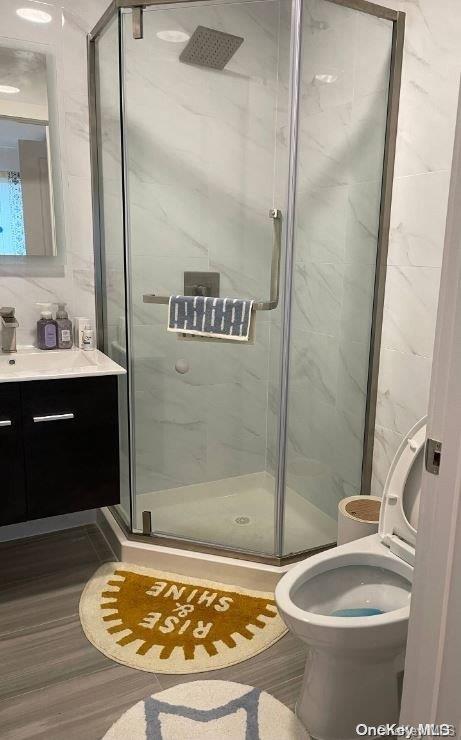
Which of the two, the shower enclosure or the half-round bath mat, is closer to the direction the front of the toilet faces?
the half-round bath mat

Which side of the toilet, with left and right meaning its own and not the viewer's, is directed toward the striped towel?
right

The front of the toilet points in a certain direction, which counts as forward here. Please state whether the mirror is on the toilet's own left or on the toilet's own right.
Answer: on the toilet's own right

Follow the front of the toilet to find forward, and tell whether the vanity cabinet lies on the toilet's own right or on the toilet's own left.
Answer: on the toilet's own right

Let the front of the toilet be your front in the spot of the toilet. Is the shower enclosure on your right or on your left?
on your right

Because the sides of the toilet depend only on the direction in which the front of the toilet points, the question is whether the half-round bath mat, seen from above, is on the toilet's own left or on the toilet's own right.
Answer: on the toilet's own right

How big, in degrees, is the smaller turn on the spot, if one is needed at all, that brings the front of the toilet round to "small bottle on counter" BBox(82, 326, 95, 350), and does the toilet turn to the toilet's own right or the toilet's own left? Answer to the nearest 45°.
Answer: approximately 90° to the toilet's own right

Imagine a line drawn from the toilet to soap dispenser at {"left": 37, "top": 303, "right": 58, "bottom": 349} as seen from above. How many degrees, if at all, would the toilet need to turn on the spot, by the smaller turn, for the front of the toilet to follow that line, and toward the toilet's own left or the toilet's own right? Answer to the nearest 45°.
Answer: approximately 90° to the toilet's own right

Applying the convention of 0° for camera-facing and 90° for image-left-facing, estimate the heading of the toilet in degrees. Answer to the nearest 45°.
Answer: approximately 45°

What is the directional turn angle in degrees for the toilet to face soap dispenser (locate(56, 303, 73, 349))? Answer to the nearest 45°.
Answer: approximately 90° to its right
